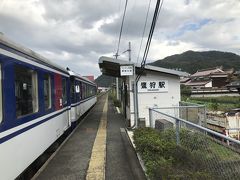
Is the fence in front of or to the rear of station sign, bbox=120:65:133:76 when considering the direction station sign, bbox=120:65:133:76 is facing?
in front

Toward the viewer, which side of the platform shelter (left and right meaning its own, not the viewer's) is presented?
left

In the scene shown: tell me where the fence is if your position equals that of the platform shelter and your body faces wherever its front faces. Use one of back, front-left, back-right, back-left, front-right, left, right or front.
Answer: left

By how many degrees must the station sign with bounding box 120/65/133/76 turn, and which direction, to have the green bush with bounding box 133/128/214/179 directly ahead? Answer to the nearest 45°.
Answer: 0° — it already faces it

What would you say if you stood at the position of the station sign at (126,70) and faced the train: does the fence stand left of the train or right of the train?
left

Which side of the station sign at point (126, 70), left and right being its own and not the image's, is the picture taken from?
front

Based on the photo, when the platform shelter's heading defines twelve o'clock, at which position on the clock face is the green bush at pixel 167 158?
The green bush is roughly at 9 o'clock from the platform shelter.
